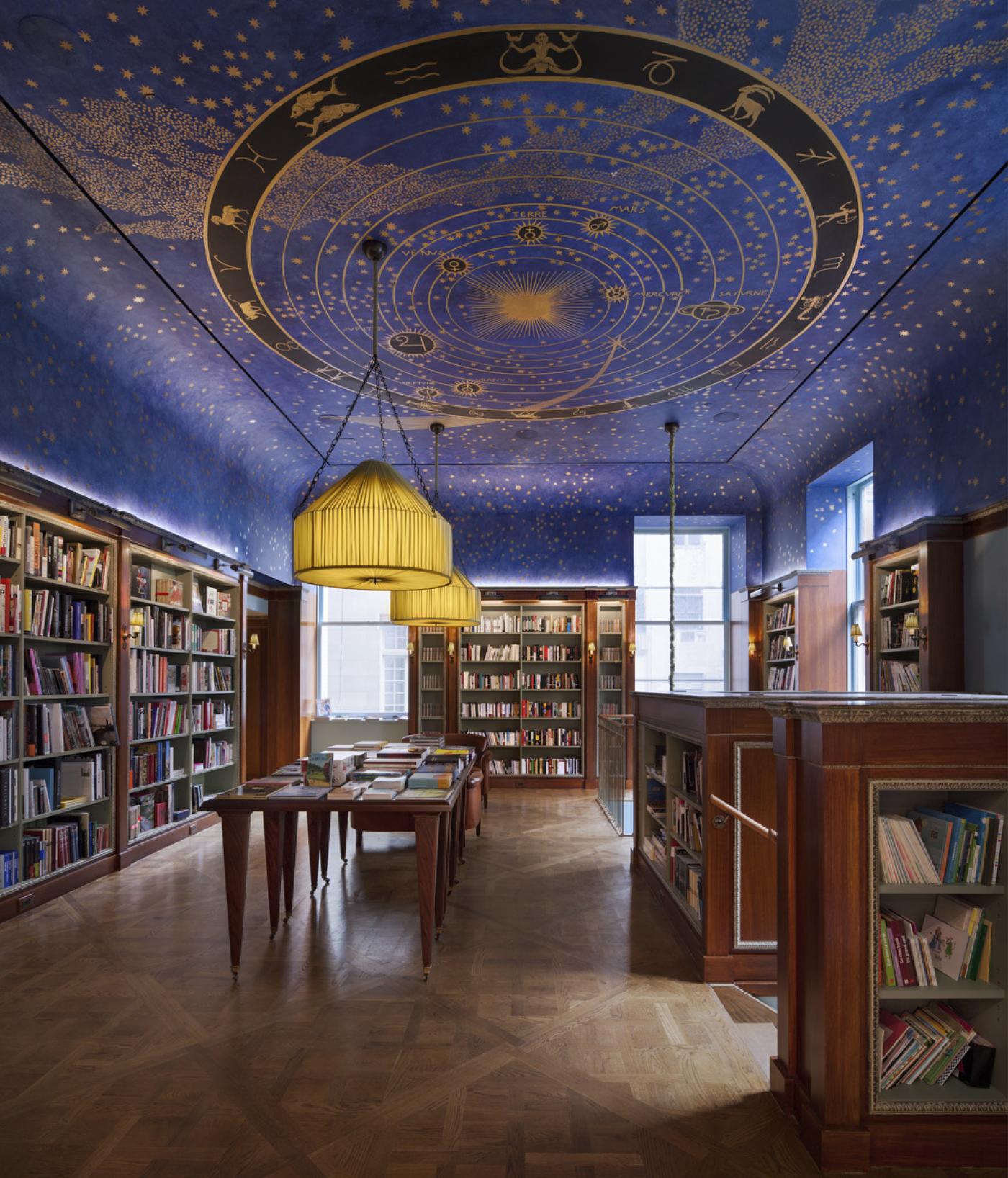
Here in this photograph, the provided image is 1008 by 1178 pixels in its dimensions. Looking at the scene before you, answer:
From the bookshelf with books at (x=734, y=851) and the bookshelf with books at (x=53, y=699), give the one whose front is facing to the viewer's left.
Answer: the bookshelf with books at (x=734, y=851)

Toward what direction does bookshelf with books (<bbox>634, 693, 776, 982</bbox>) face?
to the viewer's left

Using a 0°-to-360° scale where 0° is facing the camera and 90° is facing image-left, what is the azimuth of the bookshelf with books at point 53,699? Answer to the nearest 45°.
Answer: approximately 315°

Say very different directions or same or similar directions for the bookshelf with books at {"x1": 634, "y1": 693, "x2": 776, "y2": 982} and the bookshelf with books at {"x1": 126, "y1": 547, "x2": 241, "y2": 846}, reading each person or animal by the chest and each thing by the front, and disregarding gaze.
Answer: very different directions

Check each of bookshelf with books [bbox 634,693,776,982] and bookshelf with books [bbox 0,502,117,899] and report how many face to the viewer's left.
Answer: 1

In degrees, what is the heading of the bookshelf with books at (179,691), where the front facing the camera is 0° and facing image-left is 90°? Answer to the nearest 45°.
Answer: approximately 315°

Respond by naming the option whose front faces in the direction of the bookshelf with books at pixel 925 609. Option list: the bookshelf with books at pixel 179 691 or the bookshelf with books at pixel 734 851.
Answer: the bookshelf with books at pixel 179 691

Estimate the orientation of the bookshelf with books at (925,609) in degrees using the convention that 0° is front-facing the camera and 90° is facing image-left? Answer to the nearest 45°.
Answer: approximately 45°
